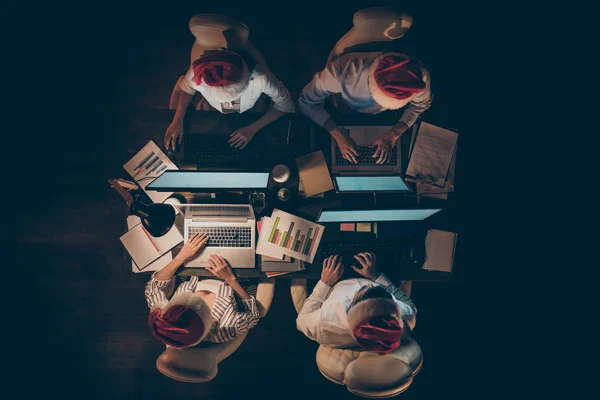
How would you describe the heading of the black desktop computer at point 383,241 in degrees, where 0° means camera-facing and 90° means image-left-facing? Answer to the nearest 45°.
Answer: approximately 0°

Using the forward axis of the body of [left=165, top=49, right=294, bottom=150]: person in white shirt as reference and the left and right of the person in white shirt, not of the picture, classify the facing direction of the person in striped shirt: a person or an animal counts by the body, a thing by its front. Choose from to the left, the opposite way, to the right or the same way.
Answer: the opposite way

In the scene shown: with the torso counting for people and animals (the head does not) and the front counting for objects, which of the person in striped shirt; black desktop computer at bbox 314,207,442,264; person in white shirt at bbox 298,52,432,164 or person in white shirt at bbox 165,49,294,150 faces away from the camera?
the person in striped shirt

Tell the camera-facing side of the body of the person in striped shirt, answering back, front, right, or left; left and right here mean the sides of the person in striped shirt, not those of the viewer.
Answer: back

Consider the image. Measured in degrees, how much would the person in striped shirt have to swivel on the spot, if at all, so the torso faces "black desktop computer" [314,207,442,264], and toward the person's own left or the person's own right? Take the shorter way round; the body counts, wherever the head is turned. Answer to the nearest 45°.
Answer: approximately 90° to the person's own right

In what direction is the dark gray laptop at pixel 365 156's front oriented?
away from the camera

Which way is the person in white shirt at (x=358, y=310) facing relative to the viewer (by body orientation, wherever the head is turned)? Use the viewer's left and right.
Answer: facing away from the viewer
